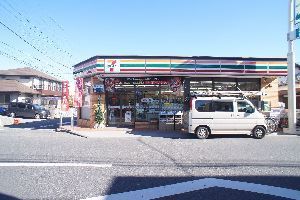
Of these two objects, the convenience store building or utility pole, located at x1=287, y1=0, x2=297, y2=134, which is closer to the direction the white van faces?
the utility pole

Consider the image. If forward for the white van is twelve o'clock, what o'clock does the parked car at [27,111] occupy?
The parked car is roughly at 7 o'clock from the white van.

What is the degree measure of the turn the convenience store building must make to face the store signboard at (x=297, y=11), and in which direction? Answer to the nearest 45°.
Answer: approximately 90° to its left

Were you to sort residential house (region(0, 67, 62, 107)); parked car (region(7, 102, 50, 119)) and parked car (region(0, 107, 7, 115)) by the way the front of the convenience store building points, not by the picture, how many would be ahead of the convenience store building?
0

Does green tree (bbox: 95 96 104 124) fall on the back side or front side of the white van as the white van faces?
on the back side

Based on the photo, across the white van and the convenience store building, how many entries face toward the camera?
1

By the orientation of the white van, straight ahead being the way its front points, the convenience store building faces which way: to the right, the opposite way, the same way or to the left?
to the right

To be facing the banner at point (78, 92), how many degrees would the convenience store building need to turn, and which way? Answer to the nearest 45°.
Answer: approximately 90° to its right

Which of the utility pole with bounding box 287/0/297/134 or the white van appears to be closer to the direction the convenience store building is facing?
the white van

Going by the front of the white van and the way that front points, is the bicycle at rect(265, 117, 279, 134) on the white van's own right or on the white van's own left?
on the white van's own left

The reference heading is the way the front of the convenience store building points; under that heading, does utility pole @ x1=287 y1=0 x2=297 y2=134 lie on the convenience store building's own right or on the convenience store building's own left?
on the convenience store building's own left

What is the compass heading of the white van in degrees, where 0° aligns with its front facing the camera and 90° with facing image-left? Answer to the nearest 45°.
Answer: approximately 270°

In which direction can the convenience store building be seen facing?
toward the camera

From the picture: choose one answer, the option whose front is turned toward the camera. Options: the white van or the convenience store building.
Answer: the convenience store building

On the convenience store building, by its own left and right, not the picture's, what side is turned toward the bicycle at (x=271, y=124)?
left

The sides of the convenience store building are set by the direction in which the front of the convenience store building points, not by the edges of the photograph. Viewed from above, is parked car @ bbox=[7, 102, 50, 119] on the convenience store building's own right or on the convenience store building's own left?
on the convenience store building's own right
